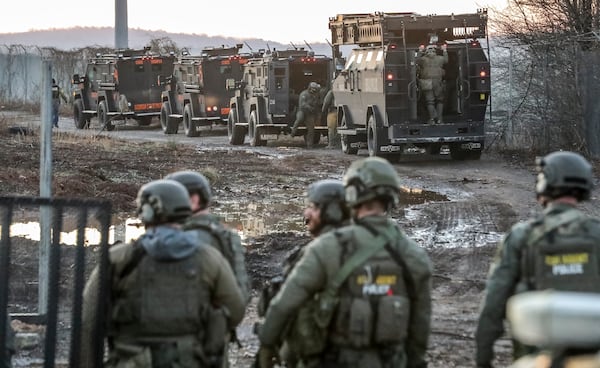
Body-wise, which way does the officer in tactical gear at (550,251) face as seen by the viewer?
away from the camera

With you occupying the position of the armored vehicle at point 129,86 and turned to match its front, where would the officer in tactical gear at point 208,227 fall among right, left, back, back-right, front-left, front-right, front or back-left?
back-left

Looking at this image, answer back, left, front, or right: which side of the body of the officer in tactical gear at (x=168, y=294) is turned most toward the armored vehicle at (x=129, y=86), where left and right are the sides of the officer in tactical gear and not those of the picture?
front

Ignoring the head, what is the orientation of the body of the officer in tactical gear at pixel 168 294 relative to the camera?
away from the camera

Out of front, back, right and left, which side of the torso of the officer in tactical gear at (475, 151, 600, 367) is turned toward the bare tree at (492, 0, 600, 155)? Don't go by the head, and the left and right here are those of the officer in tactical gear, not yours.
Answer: front

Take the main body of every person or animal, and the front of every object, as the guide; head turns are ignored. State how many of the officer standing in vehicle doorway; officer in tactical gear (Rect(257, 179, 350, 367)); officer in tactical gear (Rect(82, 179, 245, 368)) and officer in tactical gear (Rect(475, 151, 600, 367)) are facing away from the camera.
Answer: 3

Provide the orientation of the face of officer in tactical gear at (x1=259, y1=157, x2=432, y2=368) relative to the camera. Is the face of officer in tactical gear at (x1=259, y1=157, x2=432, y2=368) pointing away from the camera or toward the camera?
away from the camera

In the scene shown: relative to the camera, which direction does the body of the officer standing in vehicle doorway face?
away from the camera
